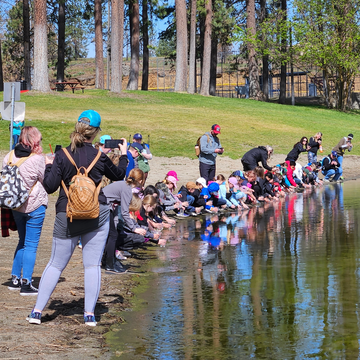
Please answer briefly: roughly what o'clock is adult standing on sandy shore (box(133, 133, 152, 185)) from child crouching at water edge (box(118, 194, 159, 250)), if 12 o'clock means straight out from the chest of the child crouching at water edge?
The adult standing on sandy shore is roughly at 9 o'clock from the child crouching at water edge.

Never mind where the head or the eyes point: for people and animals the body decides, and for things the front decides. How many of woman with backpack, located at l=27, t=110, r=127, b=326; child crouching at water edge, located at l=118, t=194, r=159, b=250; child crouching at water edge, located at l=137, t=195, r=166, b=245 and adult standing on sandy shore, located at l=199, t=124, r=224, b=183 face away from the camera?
1

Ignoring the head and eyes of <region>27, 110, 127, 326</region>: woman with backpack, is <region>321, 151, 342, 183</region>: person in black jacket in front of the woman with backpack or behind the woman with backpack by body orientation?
in front

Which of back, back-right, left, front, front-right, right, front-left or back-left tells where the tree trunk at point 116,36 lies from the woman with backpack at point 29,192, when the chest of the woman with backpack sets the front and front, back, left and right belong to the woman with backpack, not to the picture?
front-left

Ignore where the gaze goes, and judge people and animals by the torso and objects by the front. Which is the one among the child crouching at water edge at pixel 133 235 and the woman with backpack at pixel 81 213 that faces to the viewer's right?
the child crouching at water edge

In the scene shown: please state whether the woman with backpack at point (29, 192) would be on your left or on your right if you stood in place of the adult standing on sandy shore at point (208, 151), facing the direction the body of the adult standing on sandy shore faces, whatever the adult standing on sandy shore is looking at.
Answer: on your right

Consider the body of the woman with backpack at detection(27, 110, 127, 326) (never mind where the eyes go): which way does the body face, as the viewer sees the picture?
away from the camera

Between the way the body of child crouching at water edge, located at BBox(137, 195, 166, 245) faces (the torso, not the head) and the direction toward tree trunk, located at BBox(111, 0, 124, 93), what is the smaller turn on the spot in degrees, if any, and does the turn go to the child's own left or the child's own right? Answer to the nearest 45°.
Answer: approximately 135° to the child's own left

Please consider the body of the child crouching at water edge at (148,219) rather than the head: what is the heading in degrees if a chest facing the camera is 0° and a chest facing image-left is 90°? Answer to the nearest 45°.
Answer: approximately 315°

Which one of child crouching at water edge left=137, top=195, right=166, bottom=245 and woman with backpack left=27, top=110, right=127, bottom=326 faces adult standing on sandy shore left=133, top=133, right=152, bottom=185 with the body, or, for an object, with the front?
the woman with backpack

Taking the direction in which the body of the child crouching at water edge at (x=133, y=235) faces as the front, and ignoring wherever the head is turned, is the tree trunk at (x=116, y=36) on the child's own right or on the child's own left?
on the child's own left

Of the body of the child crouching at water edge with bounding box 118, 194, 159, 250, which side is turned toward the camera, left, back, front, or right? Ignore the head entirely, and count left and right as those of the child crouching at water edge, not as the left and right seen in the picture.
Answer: right

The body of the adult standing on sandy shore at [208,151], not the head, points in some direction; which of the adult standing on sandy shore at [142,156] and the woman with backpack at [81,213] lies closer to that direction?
the woman with backpack
